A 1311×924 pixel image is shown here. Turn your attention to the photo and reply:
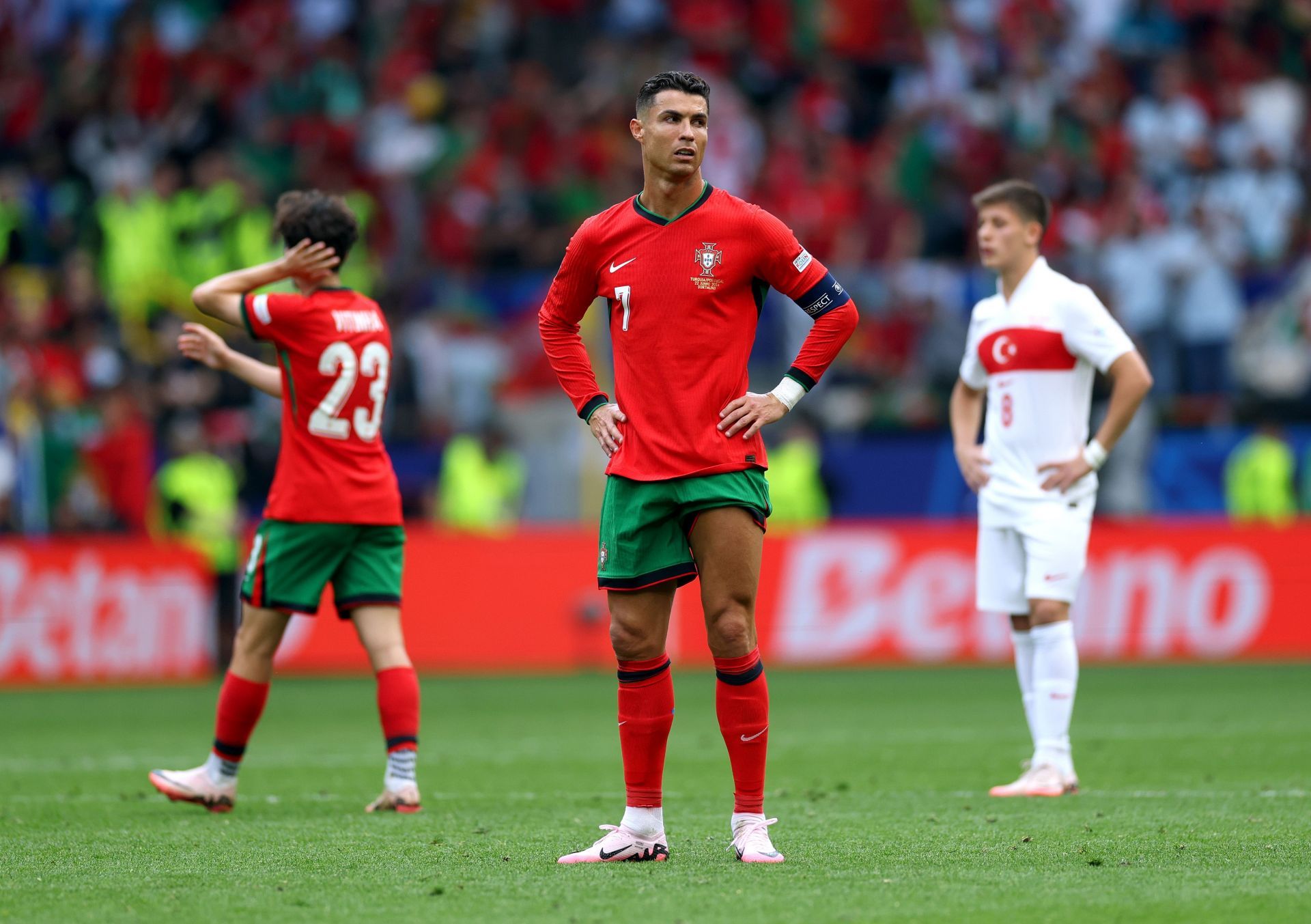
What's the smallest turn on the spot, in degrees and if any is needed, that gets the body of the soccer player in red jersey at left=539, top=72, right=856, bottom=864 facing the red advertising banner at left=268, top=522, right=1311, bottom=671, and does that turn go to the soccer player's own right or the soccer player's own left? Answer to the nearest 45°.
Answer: approximately 180°

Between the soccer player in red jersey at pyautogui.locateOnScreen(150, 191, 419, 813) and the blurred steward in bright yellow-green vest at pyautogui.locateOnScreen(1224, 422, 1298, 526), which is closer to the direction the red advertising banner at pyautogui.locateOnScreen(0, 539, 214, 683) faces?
the soccer player in red jersey

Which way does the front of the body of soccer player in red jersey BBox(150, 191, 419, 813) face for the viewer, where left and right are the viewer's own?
facing away from the viewer and to the left of the viewer

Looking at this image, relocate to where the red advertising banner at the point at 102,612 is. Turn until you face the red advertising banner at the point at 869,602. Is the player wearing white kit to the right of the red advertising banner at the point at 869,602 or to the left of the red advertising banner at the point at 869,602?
right

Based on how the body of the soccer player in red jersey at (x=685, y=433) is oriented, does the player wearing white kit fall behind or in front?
behind

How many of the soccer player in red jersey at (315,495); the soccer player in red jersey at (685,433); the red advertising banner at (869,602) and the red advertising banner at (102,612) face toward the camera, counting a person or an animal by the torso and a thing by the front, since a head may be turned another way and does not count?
3

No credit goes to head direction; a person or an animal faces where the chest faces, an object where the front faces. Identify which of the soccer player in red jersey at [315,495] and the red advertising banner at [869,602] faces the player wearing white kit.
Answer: the red advertising banner

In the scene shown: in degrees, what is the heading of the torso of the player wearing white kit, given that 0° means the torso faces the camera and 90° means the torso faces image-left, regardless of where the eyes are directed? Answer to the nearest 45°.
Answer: approximately 45°

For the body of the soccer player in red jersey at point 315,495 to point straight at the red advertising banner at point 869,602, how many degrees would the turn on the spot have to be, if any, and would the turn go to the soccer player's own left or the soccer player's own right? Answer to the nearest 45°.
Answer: approximately 90° to the soccer player's own right

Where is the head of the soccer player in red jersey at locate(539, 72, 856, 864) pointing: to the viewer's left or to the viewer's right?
to the viewer's right

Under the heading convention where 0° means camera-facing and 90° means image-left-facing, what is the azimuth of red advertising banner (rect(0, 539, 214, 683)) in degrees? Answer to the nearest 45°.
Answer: approximately 0°

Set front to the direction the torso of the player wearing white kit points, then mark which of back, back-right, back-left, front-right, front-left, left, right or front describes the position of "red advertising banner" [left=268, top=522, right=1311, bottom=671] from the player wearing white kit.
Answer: back-right

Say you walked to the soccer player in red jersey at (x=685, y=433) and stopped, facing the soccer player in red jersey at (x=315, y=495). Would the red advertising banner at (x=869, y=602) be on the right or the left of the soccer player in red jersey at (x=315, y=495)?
right
